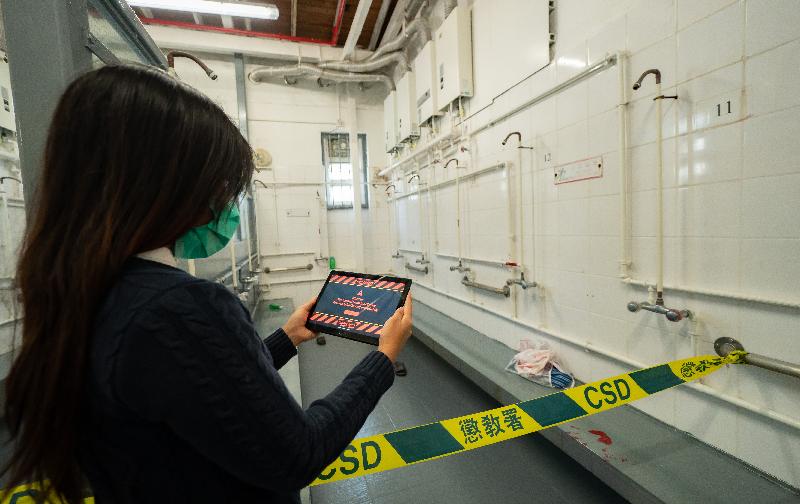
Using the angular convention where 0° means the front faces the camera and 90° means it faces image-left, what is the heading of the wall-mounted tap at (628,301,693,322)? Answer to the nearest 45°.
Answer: approximately 45°

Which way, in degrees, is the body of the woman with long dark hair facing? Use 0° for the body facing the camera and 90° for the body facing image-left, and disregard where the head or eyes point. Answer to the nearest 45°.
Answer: approximately 225°

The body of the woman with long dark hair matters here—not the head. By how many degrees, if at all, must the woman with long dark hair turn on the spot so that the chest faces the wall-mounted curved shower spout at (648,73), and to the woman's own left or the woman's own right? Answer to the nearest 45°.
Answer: approximately 45° to the woman's own right

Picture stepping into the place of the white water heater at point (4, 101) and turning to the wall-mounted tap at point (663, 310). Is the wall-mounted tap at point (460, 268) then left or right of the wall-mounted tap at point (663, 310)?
left

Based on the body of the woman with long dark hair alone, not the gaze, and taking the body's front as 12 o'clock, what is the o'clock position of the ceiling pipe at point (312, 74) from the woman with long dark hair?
The ceiling pipe is roughly at 11 o'clock from the woman with long dark hair.

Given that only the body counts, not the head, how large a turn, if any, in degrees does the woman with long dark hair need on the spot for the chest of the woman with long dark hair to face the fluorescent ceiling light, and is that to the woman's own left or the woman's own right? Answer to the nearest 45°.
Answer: approximately 45° to the woman's own left

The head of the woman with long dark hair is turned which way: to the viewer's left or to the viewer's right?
to the viewer's right

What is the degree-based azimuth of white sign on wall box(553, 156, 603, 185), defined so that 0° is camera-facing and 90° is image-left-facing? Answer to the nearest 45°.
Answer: approximately 45°
